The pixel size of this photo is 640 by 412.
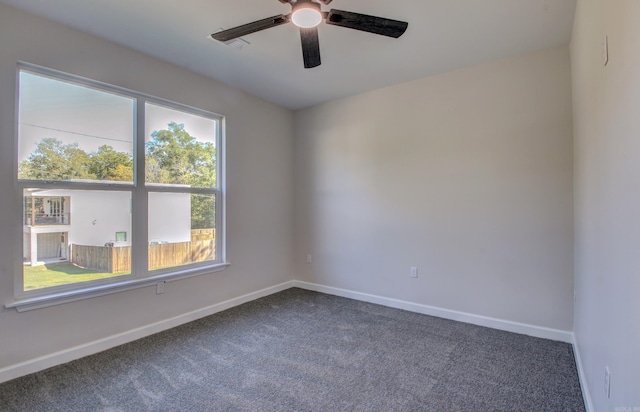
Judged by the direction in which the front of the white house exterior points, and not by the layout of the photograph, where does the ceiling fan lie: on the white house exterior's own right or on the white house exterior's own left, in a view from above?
on the white house exterior's own left

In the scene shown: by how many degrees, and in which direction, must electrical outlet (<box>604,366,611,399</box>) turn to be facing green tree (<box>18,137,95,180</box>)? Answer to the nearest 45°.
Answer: approximately 45° to its left

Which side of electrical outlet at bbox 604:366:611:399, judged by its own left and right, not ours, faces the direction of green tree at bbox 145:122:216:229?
front

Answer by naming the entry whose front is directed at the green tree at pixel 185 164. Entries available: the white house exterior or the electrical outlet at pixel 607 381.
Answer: the electrical outlet

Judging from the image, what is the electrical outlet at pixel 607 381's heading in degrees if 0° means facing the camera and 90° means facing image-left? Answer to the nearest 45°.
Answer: approximately 90°
